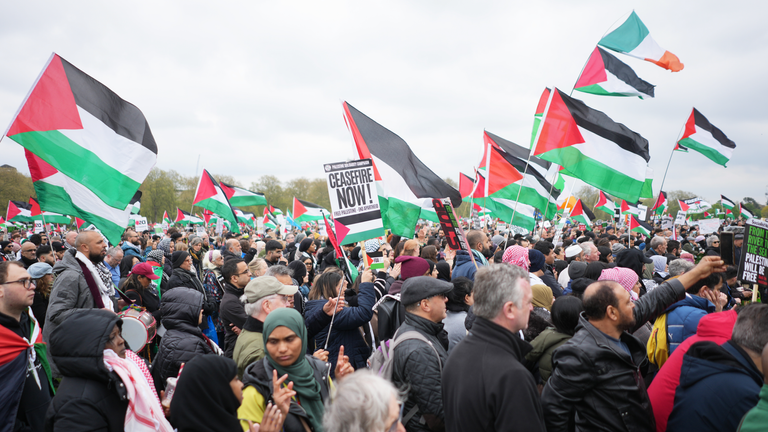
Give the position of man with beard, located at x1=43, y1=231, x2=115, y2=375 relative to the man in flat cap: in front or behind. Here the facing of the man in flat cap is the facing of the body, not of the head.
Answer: behind

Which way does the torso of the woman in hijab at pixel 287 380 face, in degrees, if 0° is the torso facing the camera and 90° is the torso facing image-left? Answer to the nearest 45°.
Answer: approximately 0°
